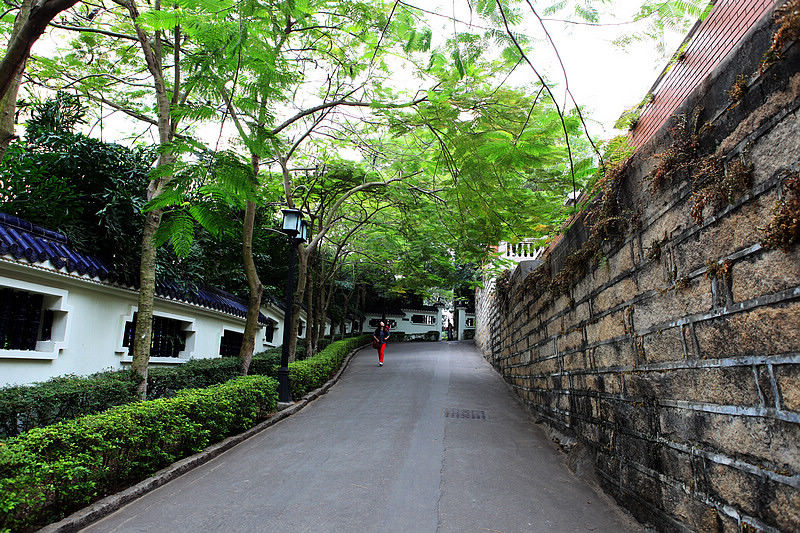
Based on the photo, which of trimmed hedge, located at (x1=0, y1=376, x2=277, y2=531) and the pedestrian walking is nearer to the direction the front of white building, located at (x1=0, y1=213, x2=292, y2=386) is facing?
the trimmed hedge

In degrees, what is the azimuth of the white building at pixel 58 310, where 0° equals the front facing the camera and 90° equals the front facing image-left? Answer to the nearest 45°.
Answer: approximately 315°

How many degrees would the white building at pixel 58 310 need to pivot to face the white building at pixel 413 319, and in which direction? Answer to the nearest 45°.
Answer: approximately 90° to its left

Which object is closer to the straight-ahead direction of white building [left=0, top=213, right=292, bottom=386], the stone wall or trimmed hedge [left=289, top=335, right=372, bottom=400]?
the stone wall

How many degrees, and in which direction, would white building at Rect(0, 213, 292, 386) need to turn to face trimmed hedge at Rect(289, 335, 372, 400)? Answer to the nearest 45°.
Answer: approximately 90° to its left

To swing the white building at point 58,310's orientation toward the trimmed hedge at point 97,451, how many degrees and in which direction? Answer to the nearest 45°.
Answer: approximately 45° to its right

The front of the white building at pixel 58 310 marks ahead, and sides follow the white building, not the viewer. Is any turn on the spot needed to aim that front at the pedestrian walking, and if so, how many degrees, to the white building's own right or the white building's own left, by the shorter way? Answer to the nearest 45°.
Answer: approximately 90° to the white building's own left

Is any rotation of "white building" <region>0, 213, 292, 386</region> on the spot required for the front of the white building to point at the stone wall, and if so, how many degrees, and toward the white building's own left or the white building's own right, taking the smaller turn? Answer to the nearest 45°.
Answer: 0° — it already faces it

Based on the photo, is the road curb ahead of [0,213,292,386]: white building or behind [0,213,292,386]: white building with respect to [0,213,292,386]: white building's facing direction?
ahead
